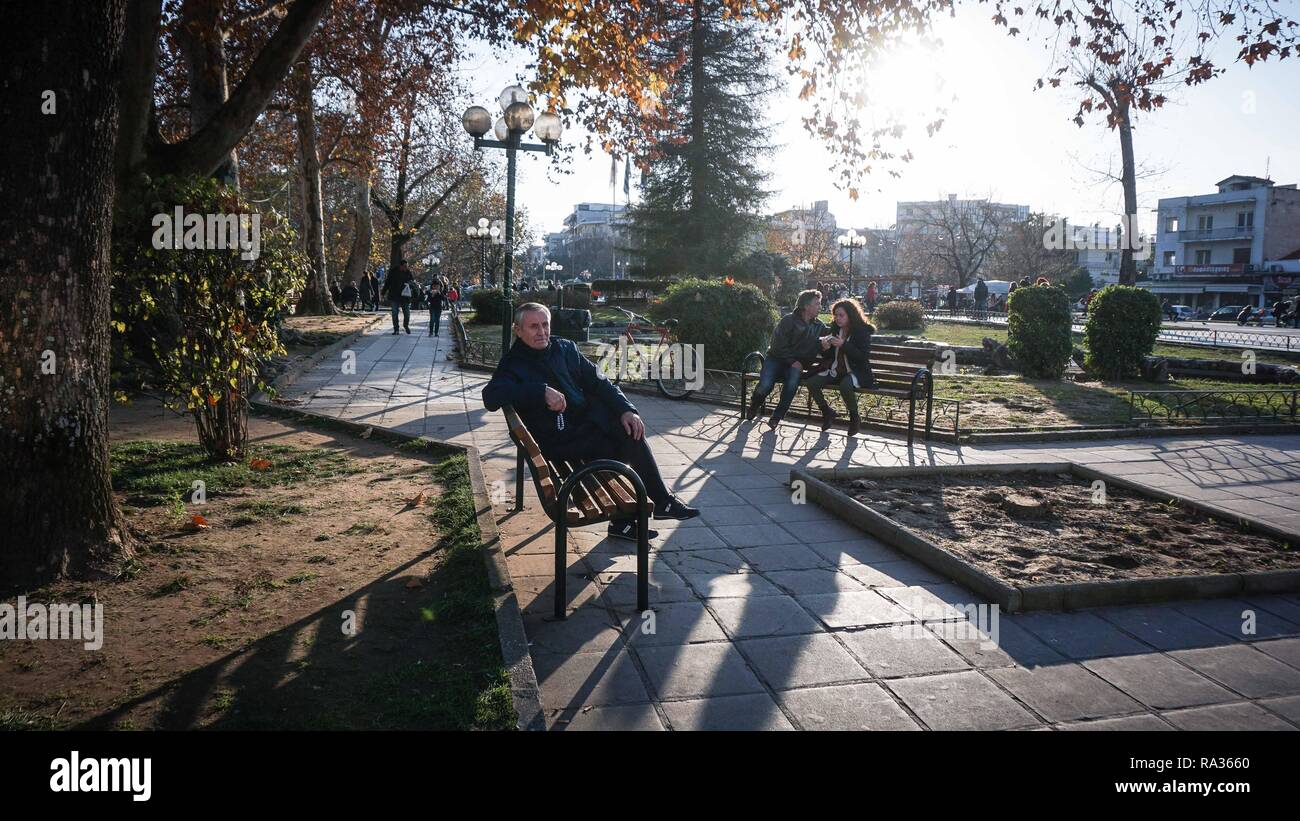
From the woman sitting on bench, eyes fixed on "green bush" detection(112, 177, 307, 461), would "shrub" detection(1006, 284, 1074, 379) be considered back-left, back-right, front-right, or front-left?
back-right

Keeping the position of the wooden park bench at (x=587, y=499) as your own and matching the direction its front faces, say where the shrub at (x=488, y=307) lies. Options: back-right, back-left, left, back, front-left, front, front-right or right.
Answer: left

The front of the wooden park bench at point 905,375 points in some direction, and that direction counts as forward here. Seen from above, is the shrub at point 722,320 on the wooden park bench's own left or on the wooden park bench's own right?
on the wooden park bench's own right

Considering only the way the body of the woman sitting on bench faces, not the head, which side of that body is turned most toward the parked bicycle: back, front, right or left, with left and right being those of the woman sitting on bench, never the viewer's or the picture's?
right

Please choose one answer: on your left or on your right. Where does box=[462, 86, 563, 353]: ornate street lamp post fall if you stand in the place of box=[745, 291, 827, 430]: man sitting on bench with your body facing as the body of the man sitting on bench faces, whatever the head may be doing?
on your right

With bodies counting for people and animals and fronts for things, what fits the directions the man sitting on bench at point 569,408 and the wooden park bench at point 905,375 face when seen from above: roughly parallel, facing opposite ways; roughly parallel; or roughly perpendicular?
roughly perpendicular

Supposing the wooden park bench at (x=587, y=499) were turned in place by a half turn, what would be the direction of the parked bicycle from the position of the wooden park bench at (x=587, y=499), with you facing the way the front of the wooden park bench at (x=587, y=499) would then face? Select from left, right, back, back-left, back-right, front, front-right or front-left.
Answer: right

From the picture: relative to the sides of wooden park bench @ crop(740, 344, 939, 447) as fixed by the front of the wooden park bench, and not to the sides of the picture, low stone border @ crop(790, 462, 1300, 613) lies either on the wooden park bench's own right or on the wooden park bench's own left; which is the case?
on the wooden park bench's own left

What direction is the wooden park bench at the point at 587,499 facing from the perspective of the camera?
to the viewer's right
